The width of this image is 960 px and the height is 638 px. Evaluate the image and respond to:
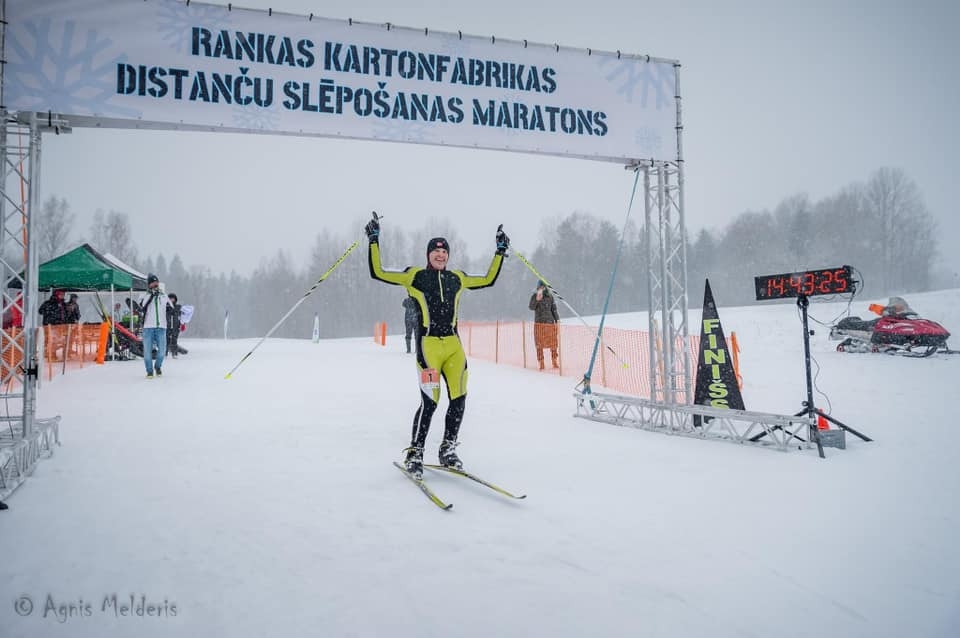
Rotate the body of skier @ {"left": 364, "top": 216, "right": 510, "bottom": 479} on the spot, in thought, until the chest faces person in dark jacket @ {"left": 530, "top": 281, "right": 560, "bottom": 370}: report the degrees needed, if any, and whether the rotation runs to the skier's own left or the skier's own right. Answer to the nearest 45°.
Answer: approximately 180°

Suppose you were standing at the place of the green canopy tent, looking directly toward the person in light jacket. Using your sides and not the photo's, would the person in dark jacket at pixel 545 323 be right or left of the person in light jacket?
left

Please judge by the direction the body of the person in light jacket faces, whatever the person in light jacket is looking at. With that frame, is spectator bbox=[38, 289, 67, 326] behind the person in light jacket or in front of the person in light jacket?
behind

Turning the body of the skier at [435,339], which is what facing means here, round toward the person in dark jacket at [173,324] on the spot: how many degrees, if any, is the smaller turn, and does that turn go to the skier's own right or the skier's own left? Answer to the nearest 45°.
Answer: approximately 135° to the skier's own right

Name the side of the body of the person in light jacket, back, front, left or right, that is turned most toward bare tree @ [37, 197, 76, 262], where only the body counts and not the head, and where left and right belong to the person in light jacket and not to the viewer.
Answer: back

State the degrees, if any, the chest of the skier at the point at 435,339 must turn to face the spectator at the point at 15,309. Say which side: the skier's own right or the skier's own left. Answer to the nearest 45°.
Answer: approximately 135° to the skier's own right

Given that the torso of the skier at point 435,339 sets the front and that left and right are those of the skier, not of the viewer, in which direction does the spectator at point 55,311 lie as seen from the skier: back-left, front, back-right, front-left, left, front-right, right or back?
back-right

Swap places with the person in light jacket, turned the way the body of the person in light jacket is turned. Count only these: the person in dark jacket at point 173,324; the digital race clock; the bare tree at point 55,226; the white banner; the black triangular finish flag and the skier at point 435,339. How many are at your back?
2

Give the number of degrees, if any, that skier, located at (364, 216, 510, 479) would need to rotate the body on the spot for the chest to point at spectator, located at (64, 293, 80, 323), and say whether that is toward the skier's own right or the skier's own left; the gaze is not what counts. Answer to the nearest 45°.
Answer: approximately 135° to the skier's own right

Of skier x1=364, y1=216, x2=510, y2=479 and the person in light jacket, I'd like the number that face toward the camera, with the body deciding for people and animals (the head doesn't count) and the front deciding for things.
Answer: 2

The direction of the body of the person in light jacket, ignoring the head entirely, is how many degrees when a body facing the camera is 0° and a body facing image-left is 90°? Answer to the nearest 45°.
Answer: approximately 0°
